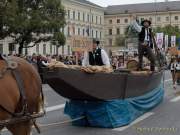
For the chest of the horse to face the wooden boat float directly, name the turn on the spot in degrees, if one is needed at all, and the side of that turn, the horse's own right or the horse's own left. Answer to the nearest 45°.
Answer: approximately 135° to the horse's own right

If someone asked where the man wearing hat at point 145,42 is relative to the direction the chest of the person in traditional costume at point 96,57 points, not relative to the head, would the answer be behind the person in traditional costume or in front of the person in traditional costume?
behind

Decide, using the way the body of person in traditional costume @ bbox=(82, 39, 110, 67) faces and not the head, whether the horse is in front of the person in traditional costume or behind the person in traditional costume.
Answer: in front

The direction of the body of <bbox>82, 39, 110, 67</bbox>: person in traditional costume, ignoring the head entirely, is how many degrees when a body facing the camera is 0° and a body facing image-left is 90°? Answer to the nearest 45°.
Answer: approximately 45°

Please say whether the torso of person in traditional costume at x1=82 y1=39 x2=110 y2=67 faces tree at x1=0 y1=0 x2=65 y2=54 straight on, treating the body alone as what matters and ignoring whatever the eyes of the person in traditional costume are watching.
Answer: no

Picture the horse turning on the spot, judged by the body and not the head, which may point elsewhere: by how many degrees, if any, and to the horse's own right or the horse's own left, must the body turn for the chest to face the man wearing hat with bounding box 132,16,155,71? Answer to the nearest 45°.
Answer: approximately 135° to the horse's own right

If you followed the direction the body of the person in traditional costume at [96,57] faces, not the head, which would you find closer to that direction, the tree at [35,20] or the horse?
the horse

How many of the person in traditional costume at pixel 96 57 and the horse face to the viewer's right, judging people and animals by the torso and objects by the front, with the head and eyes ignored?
0

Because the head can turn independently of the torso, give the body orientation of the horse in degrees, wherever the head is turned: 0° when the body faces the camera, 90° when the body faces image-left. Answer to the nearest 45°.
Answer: approximately 90°

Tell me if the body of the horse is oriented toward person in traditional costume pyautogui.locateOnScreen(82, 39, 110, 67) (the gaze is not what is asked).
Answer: no

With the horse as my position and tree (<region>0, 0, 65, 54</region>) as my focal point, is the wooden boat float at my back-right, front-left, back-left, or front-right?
front-right

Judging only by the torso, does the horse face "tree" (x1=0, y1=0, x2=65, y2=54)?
no
